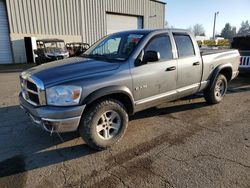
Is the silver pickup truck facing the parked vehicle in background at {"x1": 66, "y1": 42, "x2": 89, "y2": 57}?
no

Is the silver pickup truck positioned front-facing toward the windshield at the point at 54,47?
no

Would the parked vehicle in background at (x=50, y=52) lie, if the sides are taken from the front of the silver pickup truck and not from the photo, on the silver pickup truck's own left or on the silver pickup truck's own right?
on the silver pickup truck's own right

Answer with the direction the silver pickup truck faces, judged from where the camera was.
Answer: facing the viewer and to the left of the viewer

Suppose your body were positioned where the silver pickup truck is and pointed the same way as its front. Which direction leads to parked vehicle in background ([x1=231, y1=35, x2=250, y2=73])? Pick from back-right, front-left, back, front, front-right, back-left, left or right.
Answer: back
